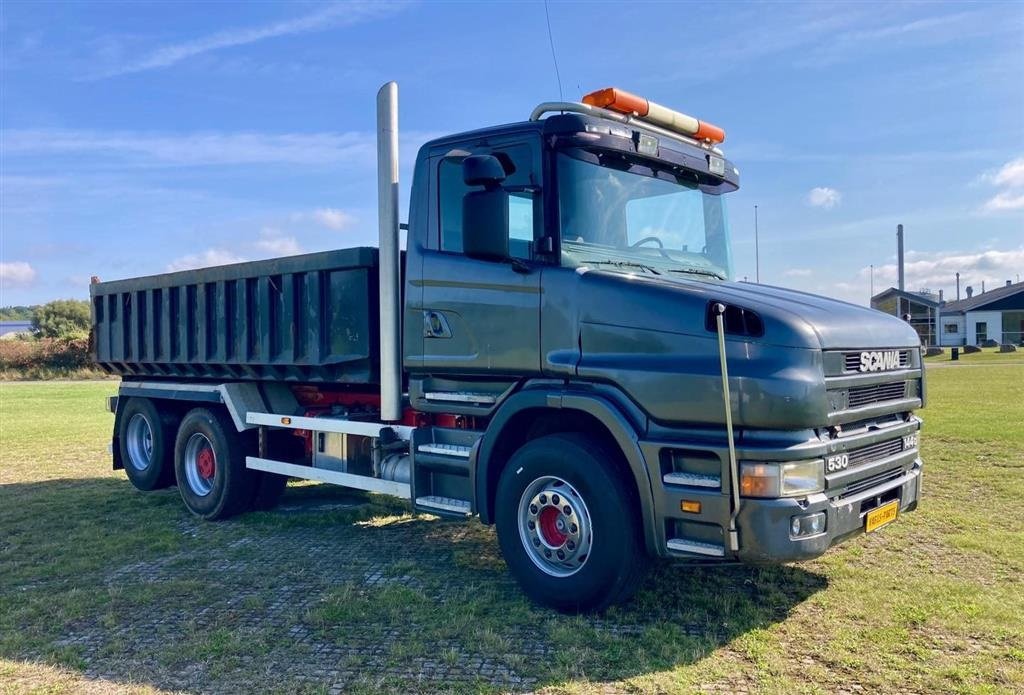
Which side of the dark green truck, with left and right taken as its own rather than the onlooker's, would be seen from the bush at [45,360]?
back

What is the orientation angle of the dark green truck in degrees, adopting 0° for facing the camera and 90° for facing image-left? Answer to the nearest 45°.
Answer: approximately 315°
